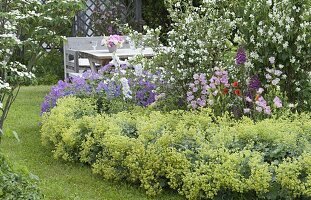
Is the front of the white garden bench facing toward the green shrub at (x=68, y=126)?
yes

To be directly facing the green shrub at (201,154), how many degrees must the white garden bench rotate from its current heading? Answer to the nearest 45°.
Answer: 0° — it already faces it

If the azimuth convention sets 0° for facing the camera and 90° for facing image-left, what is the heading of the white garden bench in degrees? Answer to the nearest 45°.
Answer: approximately 0°

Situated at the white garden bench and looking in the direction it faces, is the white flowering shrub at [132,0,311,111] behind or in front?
in front

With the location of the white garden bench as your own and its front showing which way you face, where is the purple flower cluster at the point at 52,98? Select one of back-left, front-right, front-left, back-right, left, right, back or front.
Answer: front

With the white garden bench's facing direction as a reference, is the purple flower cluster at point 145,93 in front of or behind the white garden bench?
in front

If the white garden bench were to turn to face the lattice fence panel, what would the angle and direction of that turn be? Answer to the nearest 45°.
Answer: approximately 180°

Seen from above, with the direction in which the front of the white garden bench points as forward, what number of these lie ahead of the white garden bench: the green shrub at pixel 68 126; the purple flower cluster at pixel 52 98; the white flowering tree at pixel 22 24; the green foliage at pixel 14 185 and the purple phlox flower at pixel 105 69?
5

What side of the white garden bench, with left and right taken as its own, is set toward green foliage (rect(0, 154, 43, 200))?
front
